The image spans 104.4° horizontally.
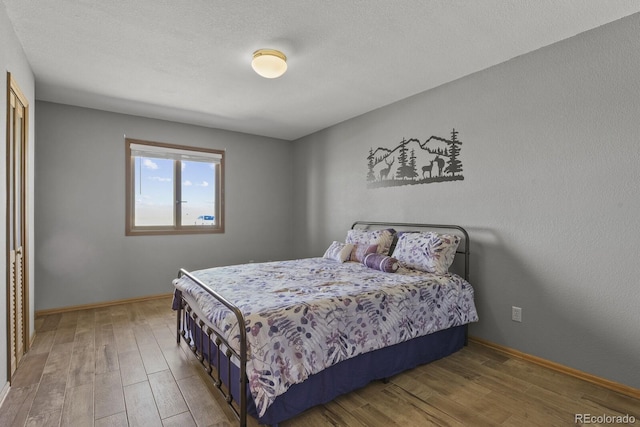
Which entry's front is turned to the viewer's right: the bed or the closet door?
the closet door

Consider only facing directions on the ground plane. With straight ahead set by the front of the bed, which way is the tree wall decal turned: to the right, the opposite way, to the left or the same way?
the same way

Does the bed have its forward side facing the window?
no

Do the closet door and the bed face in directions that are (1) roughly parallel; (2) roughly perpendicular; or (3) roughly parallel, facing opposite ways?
roughly parallel, facing opposite ways

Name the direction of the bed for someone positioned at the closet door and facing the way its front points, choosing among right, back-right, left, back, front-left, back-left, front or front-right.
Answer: front-right

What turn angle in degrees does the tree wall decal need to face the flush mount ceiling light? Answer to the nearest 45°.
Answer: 0° — it already faces it

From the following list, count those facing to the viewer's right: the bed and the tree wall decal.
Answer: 0

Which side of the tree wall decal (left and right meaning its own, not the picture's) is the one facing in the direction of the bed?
front

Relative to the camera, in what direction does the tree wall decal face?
facing the viewer and to the left of the viewer

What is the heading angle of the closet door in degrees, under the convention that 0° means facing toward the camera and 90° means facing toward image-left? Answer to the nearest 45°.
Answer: approximately 270°

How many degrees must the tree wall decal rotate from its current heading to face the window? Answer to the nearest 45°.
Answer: approximately 45° to its right
